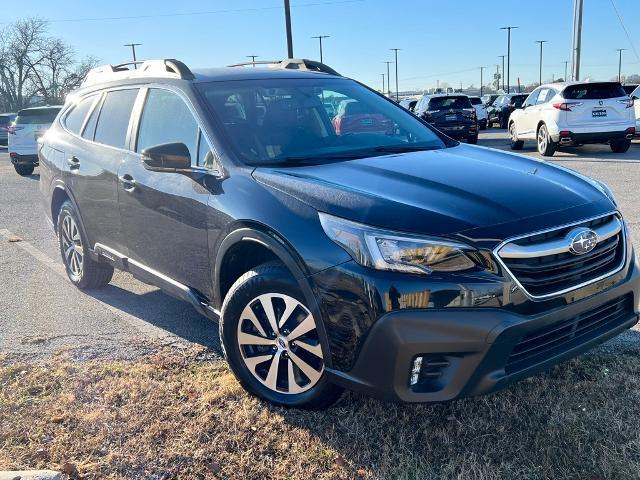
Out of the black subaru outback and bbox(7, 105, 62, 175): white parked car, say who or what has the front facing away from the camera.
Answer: the white parked car

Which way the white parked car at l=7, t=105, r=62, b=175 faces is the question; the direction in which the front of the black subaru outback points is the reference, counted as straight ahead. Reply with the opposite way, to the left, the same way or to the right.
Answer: the opposite way

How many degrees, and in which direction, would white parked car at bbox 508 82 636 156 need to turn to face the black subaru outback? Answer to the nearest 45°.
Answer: approximately 135° to its left

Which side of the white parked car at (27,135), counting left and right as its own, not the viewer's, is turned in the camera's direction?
back

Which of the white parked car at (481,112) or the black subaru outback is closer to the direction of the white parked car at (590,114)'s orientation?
the white parked car

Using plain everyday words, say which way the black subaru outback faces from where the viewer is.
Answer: facing the viewer and to the right of the viewer

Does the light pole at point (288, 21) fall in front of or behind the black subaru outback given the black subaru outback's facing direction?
behind

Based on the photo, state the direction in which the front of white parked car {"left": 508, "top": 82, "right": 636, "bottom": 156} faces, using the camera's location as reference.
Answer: facing away from the viewer and to the left of the viewer

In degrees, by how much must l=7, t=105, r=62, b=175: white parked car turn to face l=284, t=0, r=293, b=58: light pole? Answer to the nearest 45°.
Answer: approximately 45° to its right

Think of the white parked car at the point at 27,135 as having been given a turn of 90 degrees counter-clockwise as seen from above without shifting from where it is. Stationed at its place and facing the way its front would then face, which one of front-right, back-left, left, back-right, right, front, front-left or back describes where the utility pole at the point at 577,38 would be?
back

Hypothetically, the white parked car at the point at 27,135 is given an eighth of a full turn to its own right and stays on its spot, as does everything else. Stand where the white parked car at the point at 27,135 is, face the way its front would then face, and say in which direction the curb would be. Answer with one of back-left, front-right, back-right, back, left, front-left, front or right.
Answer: back-right

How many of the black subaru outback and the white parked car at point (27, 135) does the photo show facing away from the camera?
1

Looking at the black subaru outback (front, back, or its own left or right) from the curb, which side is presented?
right

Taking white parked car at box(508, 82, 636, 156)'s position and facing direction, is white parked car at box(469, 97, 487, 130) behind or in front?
in front
